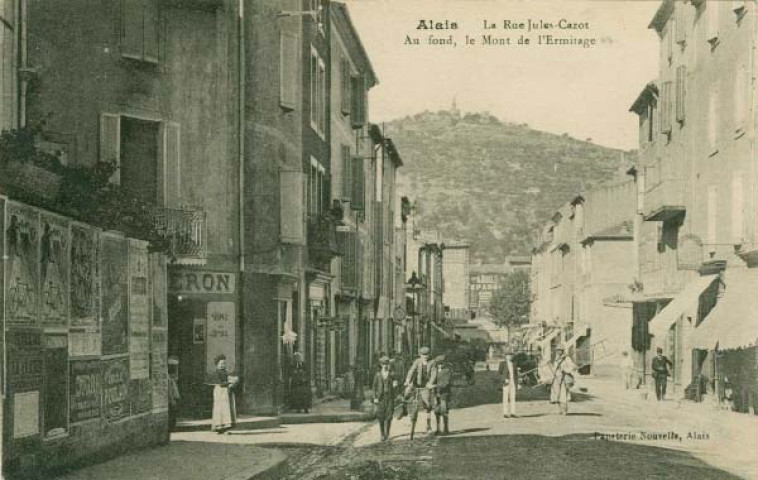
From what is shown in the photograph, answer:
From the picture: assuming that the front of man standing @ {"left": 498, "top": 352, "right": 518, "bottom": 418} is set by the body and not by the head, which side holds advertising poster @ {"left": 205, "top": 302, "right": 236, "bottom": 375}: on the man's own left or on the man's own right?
on the man's own right

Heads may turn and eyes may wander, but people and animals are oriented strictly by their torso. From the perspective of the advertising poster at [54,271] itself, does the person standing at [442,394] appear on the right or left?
on its left

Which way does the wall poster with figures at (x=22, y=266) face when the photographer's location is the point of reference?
facing the viewer and to the right of the viewer

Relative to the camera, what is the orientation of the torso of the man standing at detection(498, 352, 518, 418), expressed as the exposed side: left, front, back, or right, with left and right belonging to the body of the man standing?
front
